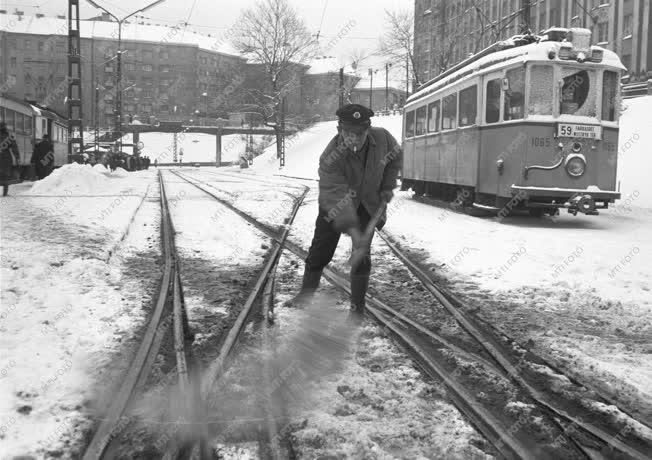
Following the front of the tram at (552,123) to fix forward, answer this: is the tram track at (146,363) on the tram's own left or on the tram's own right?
on the tram's own right

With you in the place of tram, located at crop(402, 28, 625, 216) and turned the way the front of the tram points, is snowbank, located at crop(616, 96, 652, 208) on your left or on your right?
on your left

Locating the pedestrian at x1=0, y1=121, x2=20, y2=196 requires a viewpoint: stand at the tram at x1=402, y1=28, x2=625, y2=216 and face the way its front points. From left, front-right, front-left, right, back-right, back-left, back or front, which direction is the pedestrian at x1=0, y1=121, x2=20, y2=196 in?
back-right

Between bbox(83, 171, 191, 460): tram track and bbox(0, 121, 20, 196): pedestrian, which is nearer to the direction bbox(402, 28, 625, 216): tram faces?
the tram track

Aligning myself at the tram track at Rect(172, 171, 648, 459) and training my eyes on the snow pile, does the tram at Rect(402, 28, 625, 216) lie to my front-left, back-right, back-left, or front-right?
front-right

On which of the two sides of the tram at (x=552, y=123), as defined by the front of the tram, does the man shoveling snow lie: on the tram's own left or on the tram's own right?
on the tram's own right

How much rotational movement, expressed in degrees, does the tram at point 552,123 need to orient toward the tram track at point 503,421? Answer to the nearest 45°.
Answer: approximately 45° to its right

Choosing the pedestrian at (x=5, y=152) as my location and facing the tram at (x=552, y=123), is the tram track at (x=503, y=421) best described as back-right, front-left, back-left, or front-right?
front-right

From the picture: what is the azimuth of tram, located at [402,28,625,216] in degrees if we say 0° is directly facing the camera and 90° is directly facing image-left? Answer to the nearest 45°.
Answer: approximately 315°

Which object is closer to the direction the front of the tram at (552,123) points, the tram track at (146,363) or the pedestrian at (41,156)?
the tram track
